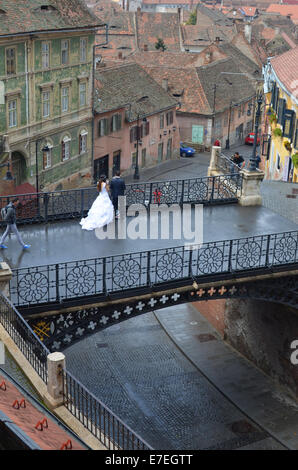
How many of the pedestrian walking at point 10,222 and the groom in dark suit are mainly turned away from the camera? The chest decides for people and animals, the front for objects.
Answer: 1

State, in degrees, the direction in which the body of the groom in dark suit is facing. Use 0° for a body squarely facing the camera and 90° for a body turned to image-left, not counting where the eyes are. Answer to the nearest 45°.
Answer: approximately 180°

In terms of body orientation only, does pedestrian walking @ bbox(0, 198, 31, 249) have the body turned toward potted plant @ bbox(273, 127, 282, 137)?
no

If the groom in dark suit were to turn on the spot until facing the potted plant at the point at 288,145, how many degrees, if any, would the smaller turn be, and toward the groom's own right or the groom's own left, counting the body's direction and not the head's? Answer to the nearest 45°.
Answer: approximately 45° to the groom's own right

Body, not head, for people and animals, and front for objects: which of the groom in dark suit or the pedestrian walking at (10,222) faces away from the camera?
the groom in dark suit

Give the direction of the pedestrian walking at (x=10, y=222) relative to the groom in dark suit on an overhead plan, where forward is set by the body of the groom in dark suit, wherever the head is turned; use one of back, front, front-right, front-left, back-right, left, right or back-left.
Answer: back-left

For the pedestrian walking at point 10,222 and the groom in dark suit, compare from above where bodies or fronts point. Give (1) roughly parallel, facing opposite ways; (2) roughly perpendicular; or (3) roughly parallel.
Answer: roughly perpendicular
